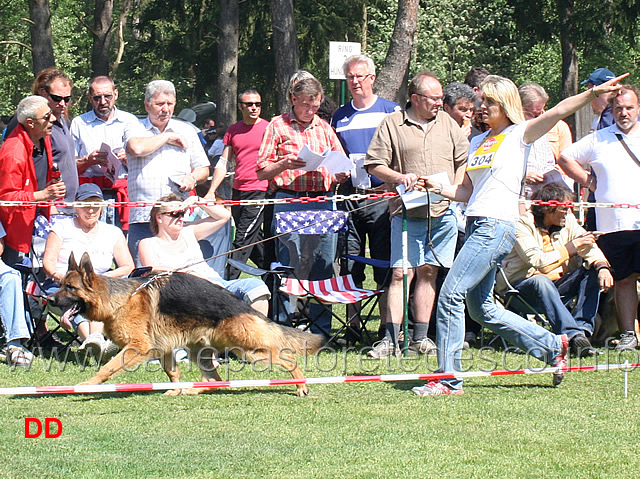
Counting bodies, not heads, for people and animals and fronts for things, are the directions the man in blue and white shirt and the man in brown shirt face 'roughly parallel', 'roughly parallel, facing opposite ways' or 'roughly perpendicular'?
roughly parallel

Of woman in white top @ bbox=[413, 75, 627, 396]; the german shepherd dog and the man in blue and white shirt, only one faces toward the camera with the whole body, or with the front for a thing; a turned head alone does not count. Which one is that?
the man in blue and white shirt

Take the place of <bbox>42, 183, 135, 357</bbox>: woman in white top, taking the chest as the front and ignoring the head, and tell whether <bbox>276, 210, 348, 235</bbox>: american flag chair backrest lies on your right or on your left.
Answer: on your left

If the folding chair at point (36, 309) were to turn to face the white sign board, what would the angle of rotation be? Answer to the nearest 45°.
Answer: approximately 90° to its left

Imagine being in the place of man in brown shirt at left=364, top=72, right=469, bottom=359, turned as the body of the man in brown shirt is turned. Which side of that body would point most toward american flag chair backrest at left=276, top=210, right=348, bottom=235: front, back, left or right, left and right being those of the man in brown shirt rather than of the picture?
right

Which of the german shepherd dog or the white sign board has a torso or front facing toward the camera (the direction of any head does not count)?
the white sign board

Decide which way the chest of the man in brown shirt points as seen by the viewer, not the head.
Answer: toward the camera

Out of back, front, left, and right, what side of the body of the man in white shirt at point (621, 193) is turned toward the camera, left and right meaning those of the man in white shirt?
front

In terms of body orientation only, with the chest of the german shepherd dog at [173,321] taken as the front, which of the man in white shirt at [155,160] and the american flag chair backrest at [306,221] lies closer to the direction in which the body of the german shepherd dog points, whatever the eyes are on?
the man in white shirt

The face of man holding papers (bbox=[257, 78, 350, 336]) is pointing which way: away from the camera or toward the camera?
toward the camera

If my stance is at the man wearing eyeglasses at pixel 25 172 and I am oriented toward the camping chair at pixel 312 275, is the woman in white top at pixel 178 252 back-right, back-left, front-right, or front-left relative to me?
front-right

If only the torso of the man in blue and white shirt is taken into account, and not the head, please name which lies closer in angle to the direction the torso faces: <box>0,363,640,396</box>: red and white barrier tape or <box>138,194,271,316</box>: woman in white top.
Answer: the red and white barrier tape

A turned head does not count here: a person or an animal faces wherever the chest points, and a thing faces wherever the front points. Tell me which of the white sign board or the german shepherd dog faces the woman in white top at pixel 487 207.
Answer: the white sign board

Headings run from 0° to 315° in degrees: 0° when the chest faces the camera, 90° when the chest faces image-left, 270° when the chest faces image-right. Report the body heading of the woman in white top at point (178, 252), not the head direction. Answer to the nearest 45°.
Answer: approximately 315°

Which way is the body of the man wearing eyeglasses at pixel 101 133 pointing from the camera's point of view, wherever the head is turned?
toward the camera

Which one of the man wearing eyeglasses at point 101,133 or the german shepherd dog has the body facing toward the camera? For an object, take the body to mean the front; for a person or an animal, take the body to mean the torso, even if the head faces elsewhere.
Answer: the man wearing eyeglasses

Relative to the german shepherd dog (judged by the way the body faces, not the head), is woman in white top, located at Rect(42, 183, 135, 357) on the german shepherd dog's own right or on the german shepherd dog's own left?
on the german shepherd dog's own right

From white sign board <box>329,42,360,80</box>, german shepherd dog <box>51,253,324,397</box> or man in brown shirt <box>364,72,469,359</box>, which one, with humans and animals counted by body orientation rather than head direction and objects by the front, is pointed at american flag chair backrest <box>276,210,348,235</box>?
the white sign board
